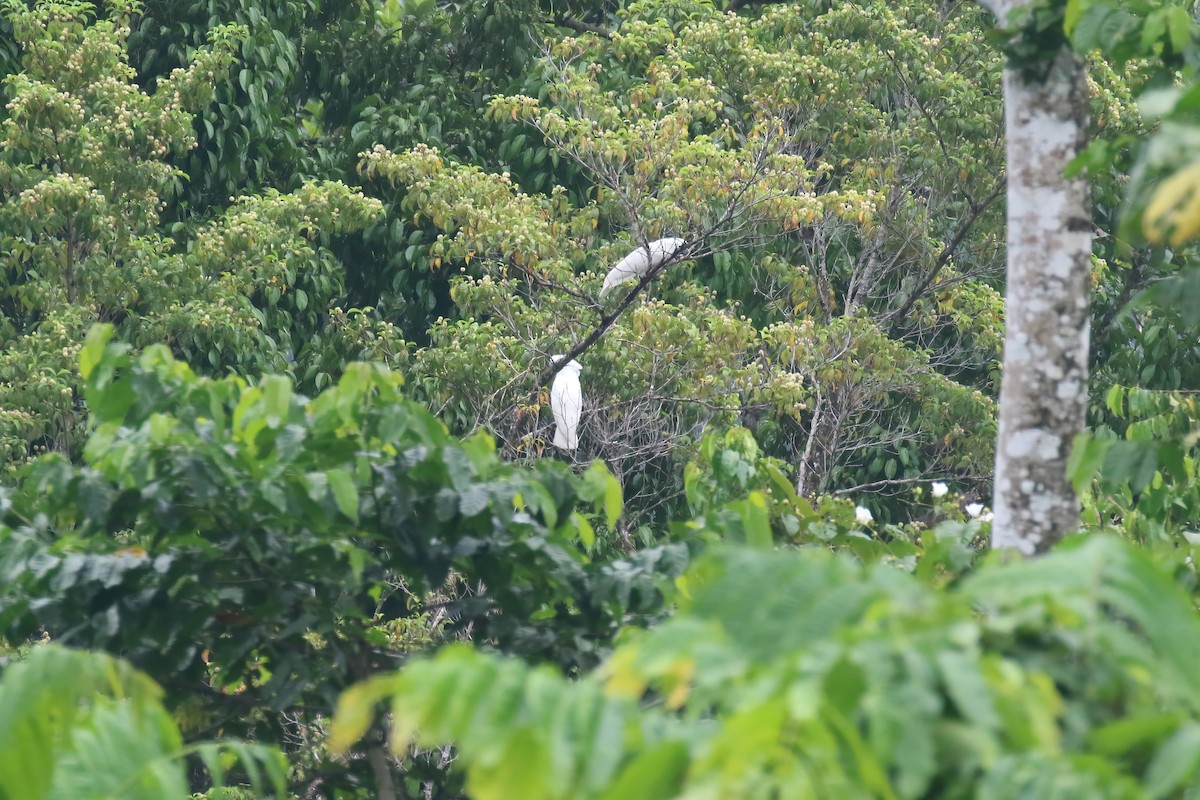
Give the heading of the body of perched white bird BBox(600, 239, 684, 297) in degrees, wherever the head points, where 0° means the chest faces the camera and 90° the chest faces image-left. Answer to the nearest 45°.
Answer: approximately 270°

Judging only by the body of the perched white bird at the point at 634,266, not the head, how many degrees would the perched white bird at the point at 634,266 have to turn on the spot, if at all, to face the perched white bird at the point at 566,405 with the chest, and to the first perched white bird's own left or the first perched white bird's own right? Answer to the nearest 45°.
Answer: approximately 135° to the first perched white bird's own right
